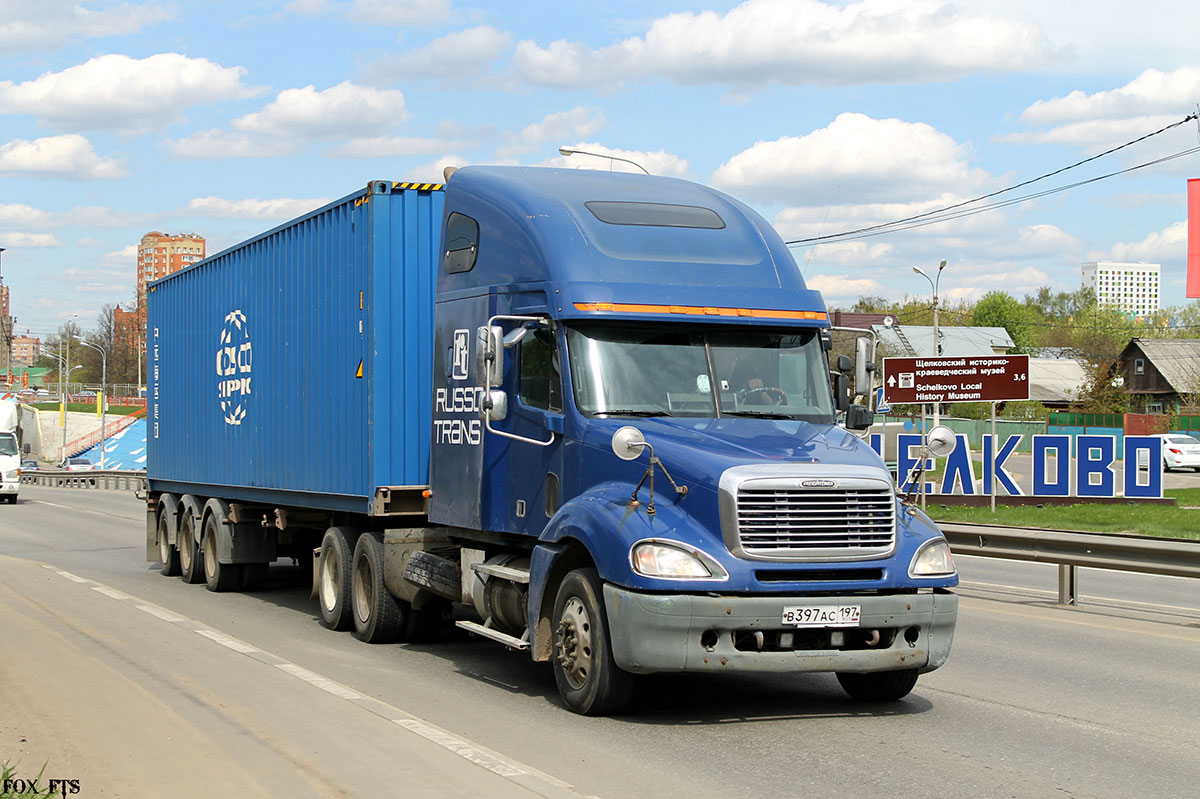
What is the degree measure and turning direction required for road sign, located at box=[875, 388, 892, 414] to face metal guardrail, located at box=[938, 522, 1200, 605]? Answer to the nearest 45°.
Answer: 0° — it already faces it

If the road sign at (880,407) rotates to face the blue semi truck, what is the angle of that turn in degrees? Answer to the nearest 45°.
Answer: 0° — it already faces it

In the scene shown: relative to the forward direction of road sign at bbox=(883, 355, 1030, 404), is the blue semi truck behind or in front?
in front

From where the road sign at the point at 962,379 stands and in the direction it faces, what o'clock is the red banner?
The red banner is roughly at 8 o'clock from the road sign.

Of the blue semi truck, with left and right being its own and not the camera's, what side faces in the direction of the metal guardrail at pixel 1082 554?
left

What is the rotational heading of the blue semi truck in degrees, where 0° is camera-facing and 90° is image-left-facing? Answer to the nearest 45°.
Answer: approximately 315°

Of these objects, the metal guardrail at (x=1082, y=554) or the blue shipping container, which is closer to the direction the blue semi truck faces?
the metal guardrail
